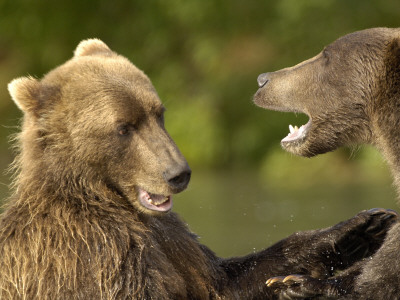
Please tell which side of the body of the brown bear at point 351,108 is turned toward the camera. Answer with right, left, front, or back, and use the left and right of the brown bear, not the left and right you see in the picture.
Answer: left

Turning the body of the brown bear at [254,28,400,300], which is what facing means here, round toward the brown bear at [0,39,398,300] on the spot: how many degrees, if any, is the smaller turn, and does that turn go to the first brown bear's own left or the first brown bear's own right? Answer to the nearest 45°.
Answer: approximately 45° to the first brown bear's own left
